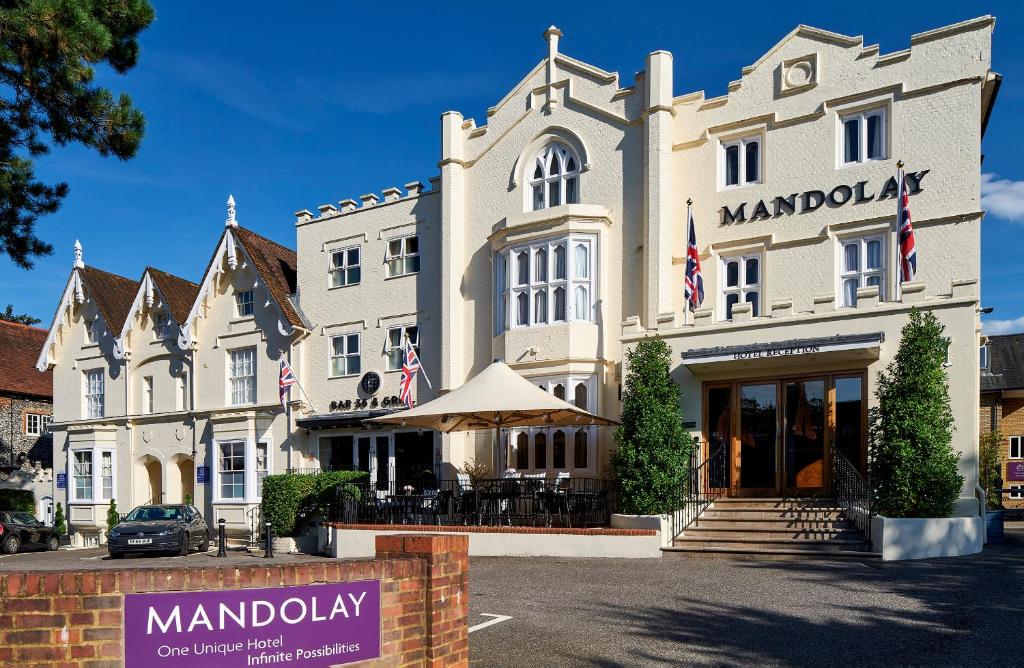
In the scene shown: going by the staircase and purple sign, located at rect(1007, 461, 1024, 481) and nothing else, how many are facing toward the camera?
2

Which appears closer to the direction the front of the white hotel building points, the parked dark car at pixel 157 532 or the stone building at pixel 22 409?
the parked dark car

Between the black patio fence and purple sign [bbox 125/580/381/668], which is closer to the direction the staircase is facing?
the purple sign

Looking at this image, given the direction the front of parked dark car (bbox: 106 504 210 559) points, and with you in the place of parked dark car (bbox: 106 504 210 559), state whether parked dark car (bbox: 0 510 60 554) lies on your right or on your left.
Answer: on your right

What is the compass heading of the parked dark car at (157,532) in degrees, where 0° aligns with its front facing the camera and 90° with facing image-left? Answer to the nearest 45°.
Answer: approximately 45°

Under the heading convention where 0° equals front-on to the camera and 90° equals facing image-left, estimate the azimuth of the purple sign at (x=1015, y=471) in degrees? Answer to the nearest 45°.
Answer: approximately 0°

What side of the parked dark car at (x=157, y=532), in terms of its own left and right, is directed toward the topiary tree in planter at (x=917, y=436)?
left

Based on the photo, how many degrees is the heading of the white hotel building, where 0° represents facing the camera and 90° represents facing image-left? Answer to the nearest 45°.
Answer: approximately 45°

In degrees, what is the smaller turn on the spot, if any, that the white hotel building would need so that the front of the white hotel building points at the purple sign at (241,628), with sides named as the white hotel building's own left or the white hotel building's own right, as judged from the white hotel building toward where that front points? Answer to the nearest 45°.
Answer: approximately 45° to the white hotel building's own left
